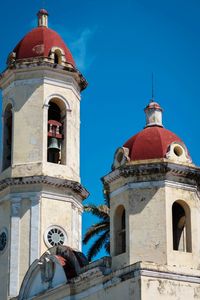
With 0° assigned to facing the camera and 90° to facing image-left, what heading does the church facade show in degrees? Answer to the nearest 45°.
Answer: approximately 45°
